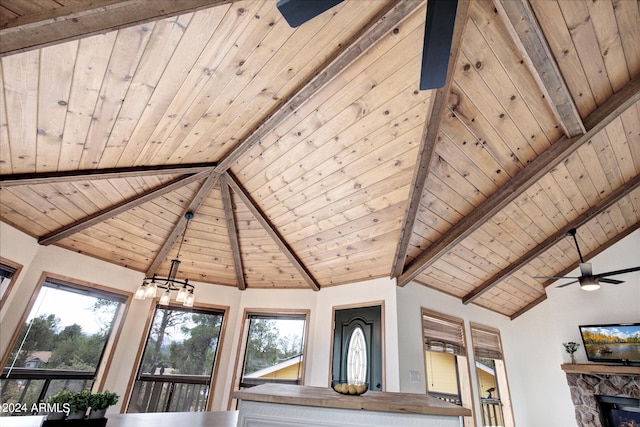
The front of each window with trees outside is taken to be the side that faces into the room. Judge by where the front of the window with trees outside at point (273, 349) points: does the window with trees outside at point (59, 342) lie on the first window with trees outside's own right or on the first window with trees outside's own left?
on the first window with trees outside's own right

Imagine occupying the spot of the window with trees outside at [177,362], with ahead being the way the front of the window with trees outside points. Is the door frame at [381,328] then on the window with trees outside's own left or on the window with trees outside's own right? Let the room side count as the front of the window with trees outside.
on the window with trees outside's own left

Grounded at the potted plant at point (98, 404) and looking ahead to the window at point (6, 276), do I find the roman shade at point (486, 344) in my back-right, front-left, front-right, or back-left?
back-right

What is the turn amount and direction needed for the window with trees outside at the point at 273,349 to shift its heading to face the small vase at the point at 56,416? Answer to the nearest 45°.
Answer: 0° — it already faces it

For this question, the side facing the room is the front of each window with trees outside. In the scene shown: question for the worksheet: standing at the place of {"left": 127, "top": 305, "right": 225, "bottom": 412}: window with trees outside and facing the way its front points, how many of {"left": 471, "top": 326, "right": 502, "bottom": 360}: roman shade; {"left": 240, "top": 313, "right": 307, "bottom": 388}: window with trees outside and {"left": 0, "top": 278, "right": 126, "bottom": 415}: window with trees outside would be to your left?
2

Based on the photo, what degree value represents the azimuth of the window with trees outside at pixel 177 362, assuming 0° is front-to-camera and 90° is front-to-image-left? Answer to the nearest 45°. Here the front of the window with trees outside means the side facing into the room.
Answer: approximately 0°

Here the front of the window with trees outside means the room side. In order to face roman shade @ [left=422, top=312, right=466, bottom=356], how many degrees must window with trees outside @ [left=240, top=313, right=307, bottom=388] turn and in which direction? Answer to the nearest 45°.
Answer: approximately 90° to its left

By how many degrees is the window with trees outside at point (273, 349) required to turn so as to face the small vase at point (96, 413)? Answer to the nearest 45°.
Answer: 0° — it already faces it

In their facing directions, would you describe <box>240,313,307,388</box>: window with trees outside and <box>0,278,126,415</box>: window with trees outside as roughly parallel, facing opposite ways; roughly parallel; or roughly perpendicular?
roughly perpendicular

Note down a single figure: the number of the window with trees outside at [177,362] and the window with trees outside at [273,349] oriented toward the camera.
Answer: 2
